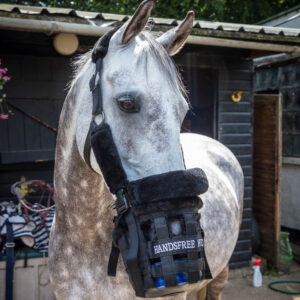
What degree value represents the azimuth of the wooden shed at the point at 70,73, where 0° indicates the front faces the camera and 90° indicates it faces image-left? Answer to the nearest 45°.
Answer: approximately 0°

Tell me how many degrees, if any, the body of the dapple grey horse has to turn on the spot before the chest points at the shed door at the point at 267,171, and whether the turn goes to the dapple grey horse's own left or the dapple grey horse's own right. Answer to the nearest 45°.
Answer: approximately 180°

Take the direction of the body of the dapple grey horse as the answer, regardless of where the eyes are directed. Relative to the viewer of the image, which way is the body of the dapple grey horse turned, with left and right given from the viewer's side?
facing the viewer and to the left of the viewer

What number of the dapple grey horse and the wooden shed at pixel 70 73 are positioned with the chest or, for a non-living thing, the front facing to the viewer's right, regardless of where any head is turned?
0

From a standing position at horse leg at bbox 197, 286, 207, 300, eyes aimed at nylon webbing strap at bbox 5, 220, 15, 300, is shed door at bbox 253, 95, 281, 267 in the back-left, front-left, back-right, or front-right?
back-right
